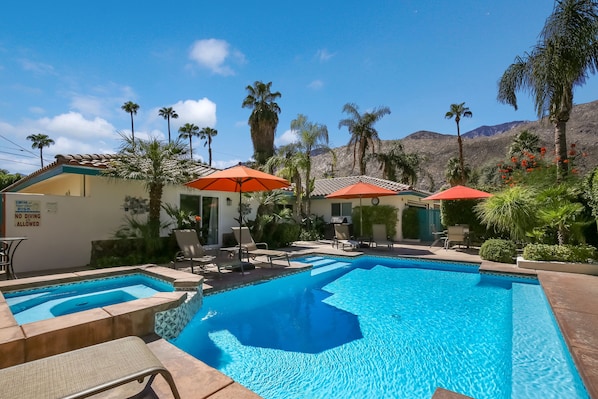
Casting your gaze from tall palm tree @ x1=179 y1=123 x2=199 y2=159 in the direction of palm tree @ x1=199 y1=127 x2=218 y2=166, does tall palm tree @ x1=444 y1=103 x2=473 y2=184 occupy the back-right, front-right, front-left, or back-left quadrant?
front-right

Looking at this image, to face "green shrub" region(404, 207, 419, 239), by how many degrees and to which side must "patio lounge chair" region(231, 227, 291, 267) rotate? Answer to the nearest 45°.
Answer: approximately 90° to its left

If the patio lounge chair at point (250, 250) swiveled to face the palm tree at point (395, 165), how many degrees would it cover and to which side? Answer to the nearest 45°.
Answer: approximately 90° to its left

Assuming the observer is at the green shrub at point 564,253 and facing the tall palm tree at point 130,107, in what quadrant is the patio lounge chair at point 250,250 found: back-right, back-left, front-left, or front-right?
front-left

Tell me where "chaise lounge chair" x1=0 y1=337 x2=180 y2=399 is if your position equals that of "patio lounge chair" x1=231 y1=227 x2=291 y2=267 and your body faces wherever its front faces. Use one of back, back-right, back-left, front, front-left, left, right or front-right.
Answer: front-right

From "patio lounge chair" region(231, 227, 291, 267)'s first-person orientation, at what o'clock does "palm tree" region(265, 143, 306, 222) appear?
The palm tree is roughly at 8 o'clock from the patio lounge chair.

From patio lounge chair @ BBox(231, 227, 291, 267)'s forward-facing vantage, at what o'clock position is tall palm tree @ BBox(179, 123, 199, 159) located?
The tall palm tree is roughly at 7 o'clock from the patio lounge chair.

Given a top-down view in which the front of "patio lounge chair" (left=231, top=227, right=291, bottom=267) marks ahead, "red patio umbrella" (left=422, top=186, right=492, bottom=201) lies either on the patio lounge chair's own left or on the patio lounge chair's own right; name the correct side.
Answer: on the patio lounge chair's own left

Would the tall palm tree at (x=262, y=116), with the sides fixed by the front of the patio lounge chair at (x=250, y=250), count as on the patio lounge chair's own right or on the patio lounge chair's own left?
on the patio lounge chair's own left

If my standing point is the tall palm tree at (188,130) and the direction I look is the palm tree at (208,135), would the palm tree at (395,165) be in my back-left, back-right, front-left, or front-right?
front-right

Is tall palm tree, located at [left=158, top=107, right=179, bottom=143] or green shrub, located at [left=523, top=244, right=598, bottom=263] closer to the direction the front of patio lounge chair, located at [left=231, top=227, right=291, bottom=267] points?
the green shrub

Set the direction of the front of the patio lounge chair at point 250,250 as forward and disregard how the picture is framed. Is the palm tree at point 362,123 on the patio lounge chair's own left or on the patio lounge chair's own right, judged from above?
on the patio lounge chair's own left

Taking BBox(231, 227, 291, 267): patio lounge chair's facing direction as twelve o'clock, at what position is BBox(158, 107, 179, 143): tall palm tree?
The tall palm tree is roughly at 7 o'clock from the patio lounge chair.

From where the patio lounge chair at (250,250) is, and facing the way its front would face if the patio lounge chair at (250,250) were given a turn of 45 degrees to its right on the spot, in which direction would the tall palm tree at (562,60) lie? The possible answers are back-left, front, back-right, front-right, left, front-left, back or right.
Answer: left

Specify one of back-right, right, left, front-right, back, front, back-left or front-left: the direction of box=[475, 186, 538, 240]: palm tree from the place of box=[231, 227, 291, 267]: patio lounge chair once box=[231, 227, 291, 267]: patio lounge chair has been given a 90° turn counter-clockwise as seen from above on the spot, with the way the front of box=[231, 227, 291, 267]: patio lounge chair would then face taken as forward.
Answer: front-right

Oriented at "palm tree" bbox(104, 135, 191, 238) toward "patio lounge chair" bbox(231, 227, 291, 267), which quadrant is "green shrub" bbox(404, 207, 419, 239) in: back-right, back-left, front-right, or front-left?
front-left

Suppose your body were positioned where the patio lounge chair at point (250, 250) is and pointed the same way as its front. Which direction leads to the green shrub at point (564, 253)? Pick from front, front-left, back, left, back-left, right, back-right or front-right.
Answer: front-left

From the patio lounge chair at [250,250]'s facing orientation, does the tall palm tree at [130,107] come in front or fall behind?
behind

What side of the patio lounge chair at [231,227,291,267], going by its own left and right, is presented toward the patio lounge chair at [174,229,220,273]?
right

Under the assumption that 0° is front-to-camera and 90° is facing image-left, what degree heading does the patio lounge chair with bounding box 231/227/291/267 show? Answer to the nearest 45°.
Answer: approximately 315°

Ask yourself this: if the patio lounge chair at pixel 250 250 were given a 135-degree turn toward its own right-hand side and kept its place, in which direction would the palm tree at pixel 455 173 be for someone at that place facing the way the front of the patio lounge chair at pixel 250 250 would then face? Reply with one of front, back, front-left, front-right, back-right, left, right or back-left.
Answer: back-right

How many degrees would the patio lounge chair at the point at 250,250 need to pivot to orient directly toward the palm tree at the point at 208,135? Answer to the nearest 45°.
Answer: approximately 135° to its left
